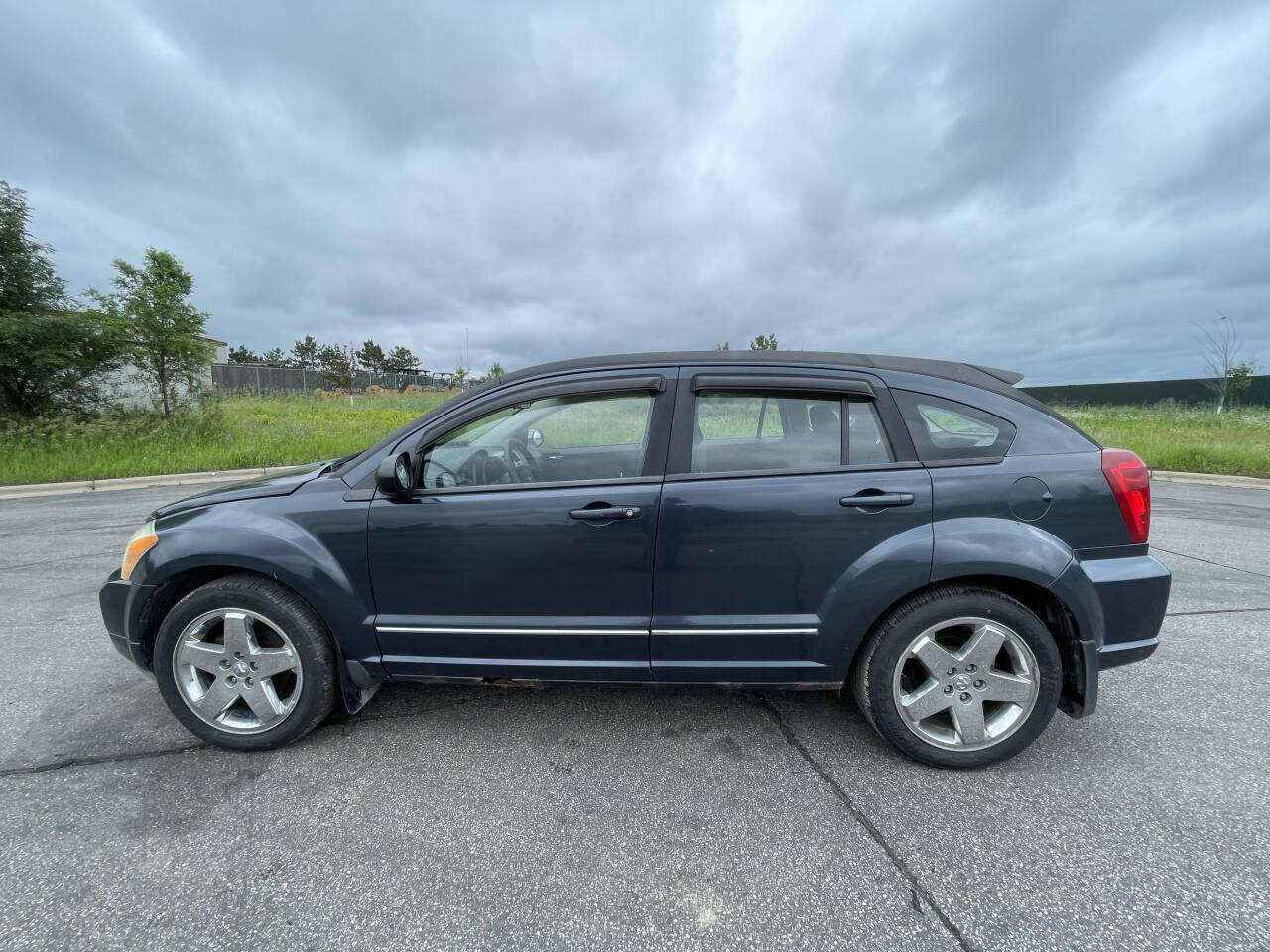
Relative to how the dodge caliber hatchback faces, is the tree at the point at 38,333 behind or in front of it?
in front

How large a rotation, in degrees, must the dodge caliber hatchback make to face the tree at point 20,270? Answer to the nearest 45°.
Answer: approximately 45° to its right

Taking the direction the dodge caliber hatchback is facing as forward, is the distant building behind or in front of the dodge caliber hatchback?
in front

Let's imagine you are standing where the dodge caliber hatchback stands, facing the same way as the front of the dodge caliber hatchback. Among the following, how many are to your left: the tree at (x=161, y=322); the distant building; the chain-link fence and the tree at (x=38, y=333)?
0

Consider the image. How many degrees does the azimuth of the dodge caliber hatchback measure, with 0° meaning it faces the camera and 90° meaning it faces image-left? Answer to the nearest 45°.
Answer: approximately 90°

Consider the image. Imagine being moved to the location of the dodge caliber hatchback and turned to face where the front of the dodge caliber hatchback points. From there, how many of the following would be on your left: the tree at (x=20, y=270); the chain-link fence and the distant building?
0

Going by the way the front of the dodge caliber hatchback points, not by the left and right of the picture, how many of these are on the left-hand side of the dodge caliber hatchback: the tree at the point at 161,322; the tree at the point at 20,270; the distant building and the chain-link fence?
0

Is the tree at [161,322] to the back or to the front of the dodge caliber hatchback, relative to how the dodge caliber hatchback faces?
to the front

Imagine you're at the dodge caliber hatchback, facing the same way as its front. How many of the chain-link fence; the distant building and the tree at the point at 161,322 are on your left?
0

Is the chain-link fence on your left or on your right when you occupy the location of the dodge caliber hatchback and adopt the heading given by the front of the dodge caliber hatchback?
on your right

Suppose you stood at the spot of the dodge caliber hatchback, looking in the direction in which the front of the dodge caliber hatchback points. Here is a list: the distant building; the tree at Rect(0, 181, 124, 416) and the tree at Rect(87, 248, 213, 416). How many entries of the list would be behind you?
0
